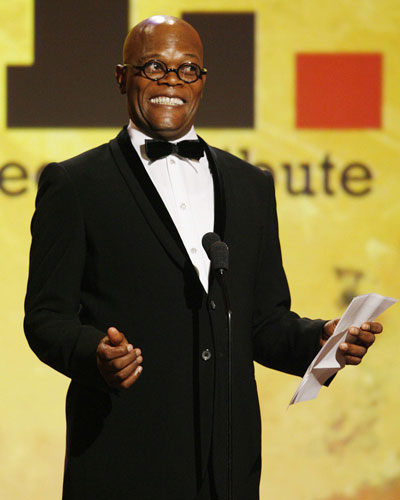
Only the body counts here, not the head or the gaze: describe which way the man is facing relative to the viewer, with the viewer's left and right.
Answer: facing the viewer and to the right of the viewer
